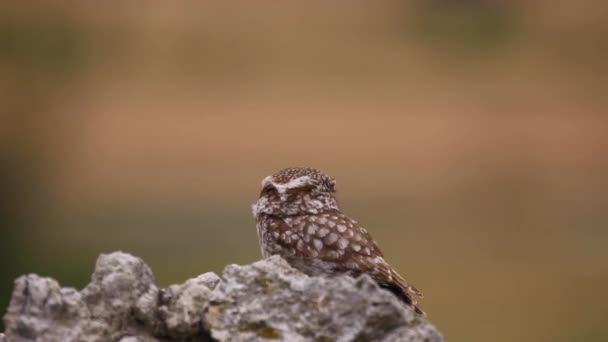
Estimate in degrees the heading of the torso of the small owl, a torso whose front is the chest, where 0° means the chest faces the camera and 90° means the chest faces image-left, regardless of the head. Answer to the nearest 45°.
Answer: approximately 90°
